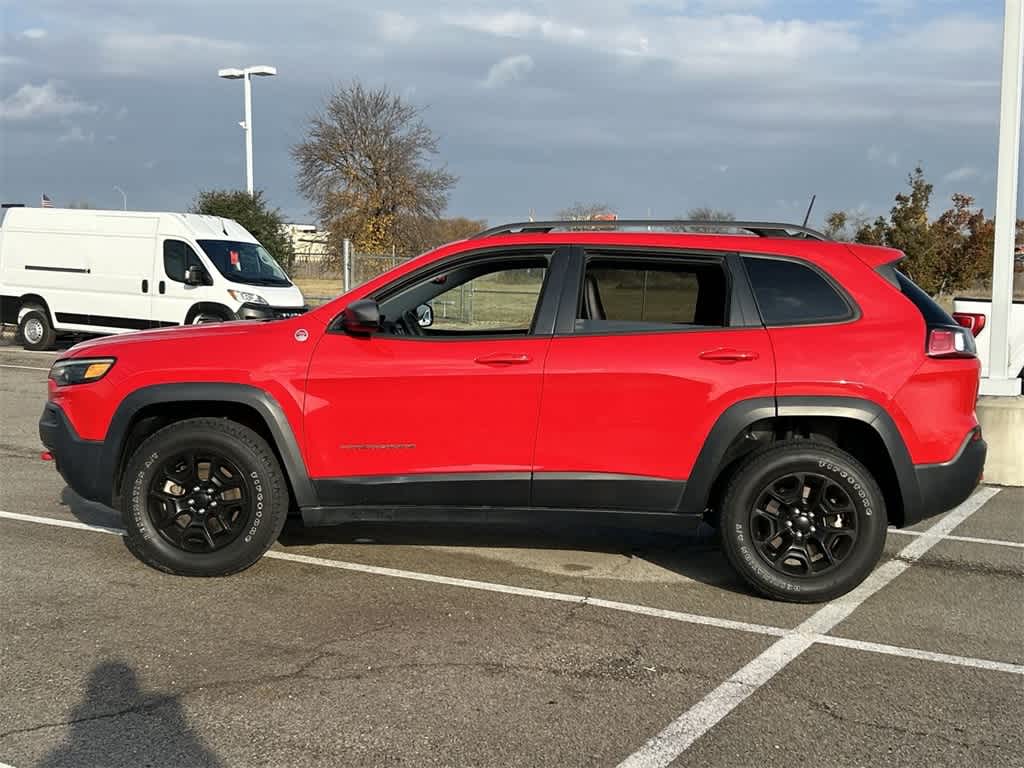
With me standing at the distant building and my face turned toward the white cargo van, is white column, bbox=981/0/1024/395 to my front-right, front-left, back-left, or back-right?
front-left

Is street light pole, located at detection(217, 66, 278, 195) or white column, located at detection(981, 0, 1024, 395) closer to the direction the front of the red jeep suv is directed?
the street light pole

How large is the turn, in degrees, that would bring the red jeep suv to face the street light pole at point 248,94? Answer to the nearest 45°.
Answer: approximately 90° to its right

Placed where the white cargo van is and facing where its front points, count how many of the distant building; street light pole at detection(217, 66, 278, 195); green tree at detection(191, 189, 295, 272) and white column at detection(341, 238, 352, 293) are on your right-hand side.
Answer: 0

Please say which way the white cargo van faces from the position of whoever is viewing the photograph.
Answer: facing the viewer and to the right of the viewer

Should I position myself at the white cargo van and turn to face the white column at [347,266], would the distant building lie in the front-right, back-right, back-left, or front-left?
front-left

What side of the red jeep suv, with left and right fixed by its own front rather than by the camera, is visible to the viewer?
left

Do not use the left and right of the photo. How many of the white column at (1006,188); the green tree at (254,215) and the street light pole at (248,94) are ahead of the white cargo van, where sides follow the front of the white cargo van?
1

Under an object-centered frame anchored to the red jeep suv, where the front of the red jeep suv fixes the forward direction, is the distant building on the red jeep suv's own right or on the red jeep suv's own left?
on the red jeep suv's own right

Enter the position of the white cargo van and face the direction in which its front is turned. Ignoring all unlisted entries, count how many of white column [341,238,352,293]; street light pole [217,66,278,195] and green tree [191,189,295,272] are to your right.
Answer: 0

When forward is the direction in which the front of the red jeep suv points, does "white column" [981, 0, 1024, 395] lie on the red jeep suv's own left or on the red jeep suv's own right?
on the red jeep suv's own right

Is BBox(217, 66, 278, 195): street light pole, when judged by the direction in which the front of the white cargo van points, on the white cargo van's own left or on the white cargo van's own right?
on the white cargo van's own left

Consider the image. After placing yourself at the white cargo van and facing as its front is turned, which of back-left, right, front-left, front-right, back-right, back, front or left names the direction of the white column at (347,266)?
left

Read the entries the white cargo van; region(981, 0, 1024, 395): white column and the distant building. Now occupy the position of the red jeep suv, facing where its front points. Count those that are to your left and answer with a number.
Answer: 0

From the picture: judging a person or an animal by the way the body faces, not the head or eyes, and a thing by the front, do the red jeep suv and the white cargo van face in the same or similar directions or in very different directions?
very different directions

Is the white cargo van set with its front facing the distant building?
no

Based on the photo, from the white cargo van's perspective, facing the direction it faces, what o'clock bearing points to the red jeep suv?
The red jeep suv is roughly at 1 o'clock from the white cargo van.

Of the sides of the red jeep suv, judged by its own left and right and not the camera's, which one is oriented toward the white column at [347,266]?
right

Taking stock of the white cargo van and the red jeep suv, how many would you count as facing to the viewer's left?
1
